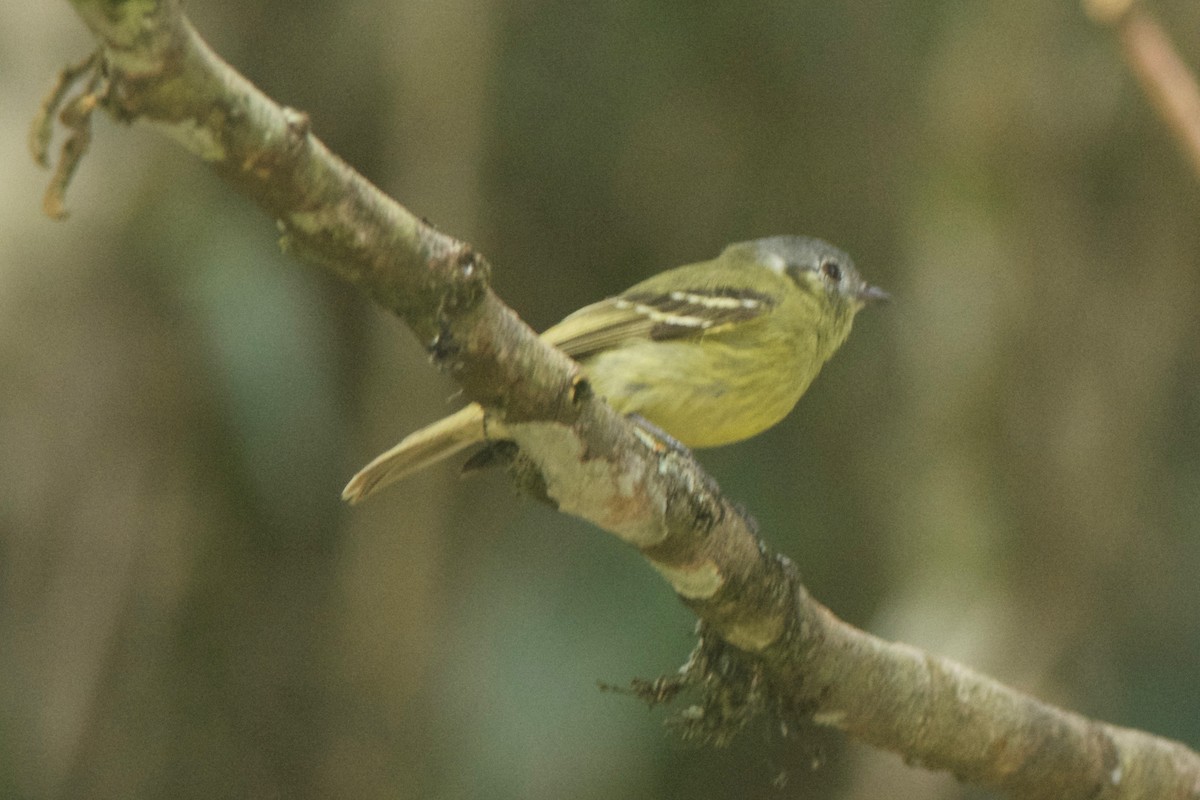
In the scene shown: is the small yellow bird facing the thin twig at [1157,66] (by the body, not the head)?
no

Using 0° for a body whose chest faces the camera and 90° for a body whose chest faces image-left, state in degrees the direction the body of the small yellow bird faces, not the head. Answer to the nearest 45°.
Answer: approximately 270°
